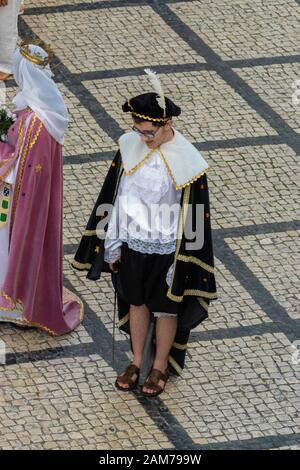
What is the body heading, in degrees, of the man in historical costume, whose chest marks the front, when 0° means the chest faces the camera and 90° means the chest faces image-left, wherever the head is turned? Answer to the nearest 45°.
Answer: approximately 45°

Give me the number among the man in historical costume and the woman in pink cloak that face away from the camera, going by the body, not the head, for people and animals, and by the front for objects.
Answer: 0
